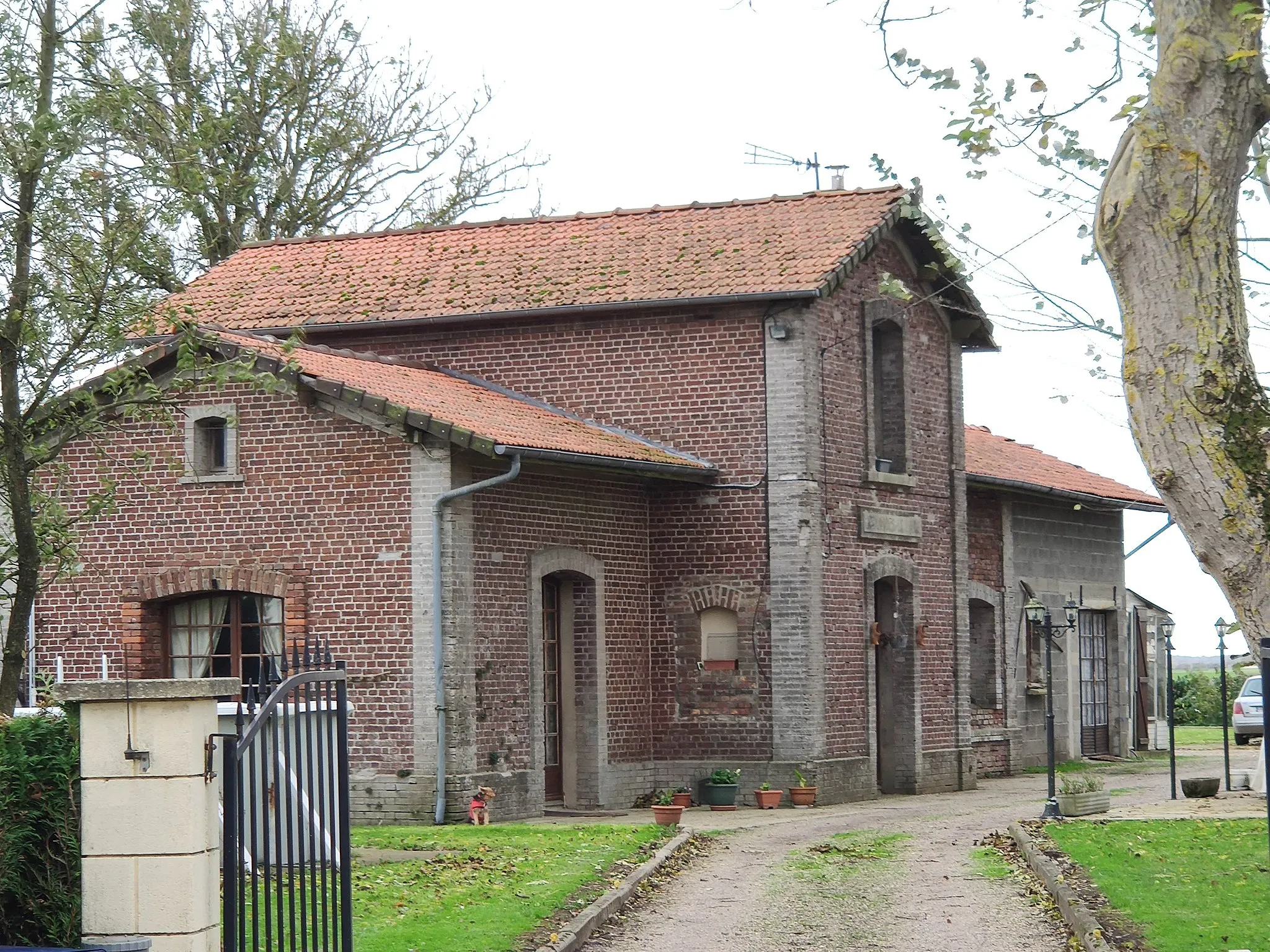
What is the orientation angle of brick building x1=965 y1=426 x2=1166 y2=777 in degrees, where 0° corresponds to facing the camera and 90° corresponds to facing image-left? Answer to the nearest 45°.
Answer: approximately 315°

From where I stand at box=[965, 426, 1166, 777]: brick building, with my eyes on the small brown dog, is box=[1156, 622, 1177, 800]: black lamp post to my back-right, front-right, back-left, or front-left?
front-left

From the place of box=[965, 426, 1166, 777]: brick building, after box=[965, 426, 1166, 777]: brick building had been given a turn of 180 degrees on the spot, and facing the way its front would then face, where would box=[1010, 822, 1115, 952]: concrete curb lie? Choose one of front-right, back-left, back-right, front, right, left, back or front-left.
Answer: back-left

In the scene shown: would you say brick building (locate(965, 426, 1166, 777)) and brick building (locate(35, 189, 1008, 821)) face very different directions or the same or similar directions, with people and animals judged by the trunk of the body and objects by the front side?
same or similar directions

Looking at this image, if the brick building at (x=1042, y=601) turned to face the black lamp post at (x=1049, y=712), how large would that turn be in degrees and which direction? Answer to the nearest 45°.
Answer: approximately 45° to its right

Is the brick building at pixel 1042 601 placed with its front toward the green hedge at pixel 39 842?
no

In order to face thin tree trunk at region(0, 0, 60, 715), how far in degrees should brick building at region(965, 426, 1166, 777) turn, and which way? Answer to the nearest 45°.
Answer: approximately 45° to its right

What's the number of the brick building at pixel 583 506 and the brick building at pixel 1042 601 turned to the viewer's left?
0

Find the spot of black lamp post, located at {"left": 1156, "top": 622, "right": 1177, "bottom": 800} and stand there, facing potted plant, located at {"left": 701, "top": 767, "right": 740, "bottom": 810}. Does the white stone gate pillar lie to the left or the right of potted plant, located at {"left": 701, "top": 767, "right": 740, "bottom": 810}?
left

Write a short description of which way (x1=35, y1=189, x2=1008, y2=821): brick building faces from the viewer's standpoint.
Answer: facing the viewer and to the right of the viewer

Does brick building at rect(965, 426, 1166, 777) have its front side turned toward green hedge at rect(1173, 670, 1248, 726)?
no
